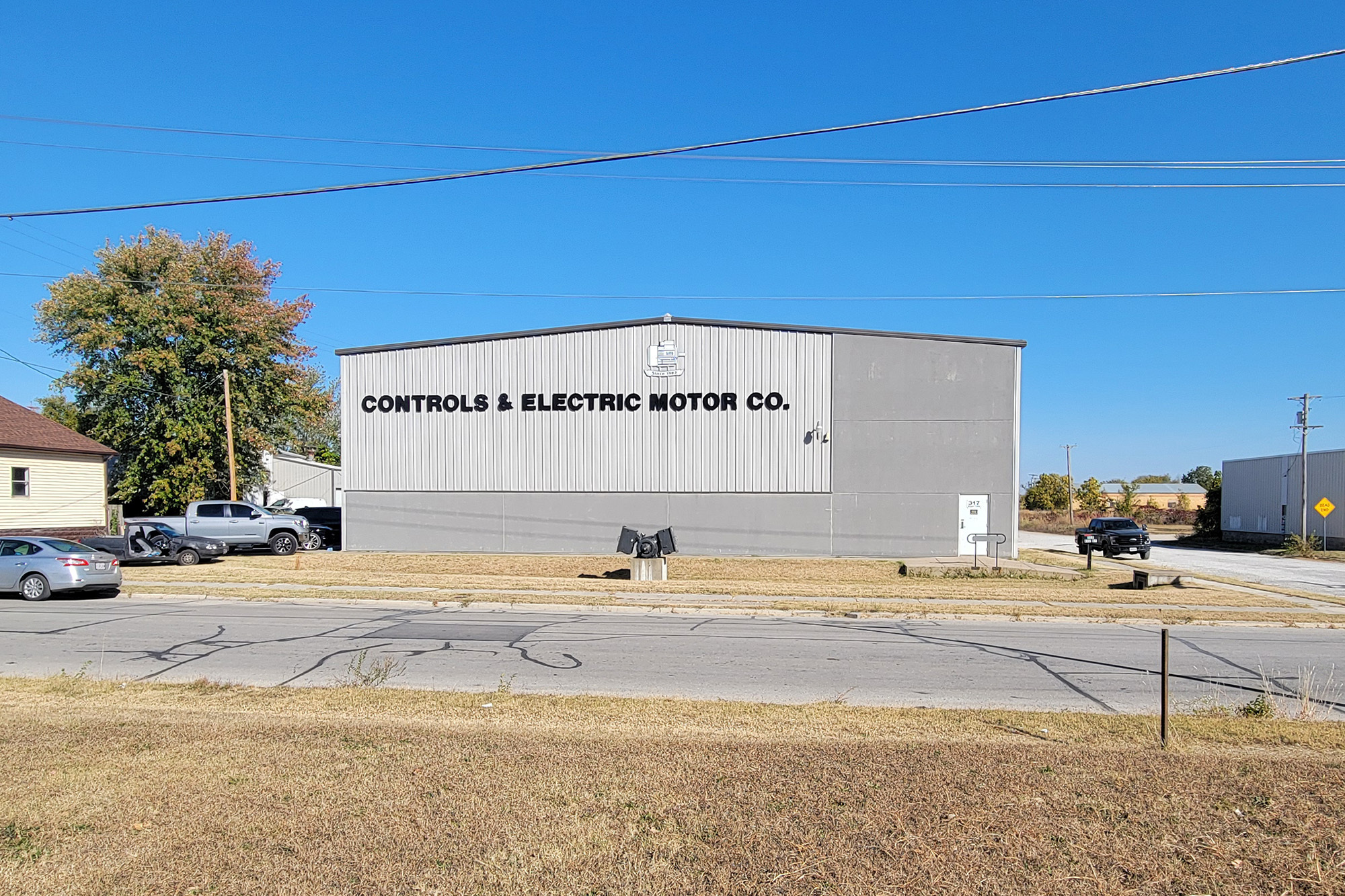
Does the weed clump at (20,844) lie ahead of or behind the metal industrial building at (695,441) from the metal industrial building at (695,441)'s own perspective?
ahead

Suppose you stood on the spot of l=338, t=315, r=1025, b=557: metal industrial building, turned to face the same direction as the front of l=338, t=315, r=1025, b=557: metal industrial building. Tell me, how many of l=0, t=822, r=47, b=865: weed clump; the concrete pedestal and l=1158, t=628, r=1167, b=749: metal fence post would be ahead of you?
3

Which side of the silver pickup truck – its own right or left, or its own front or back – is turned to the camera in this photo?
right

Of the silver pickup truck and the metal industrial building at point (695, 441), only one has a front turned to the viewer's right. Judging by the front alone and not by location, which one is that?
the silver pickup truck

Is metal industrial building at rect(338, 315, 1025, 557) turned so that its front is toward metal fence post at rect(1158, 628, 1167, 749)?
yes

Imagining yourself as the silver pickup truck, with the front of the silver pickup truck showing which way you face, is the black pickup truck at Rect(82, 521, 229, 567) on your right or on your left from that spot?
on your right

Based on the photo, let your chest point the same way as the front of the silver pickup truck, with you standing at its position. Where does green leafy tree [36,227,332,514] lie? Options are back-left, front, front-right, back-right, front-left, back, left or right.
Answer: left

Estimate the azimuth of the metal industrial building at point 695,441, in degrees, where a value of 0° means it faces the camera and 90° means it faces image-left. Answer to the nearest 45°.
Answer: approximately 0°

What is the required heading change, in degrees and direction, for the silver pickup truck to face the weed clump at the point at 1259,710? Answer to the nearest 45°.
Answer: approximately 90° to its right

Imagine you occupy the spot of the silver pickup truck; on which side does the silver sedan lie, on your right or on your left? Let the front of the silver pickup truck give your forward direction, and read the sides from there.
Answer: on your right

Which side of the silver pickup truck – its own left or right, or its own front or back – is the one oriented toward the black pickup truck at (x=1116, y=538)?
front

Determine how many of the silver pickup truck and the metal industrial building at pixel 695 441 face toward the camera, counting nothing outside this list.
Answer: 1

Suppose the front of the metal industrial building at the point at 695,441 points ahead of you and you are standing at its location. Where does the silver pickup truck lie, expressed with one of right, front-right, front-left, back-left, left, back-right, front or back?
right
